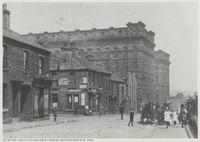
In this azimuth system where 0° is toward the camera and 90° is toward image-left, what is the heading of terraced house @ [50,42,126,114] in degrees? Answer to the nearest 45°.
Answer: approximately 315°
